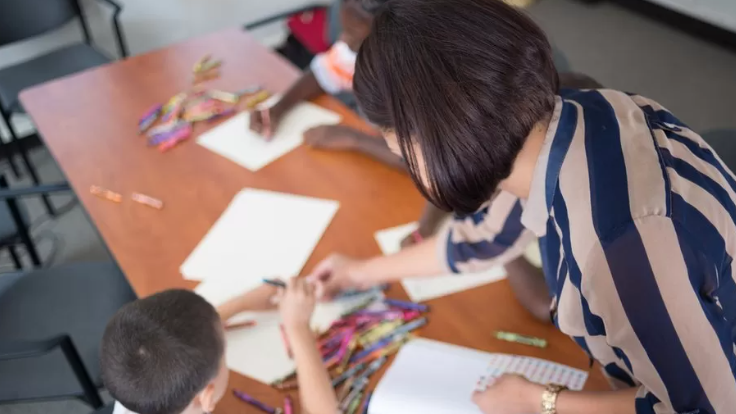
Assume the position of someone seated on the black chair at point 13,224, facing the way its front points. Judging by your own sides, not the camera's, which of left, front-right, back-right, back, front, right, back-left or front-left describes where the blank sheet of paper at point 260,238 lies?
front-right

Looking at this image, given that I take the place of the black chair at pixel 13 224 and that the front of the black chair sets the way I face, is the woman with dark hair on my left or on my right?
on my right

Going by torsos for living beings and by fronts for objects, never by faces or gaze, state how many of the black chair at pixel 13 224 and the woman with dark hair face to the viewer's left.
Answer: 1

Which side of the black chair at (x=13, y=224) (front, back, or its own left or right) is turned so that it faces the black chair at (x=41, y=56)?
left

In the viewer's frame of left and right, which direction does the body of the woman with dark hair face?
facing to the left of the viewer

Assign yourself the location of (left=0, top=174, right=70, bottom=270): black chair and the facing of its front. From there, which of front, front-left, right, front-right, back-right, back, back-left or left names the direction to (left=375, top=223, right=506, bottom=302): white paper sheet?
front-right

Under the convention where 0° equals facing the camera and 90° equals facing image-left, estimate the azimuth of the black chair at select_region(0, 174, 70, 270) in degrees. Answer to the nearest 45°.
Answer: approximately 270°

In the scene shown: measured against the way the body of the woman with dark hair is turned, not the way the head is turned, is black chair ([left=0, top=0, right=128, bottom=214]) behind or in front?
in front

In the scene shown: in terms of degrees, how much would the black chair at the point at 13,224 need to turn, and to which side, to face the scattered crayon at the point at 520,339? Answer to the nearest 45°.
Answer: approximately 45° to its right
